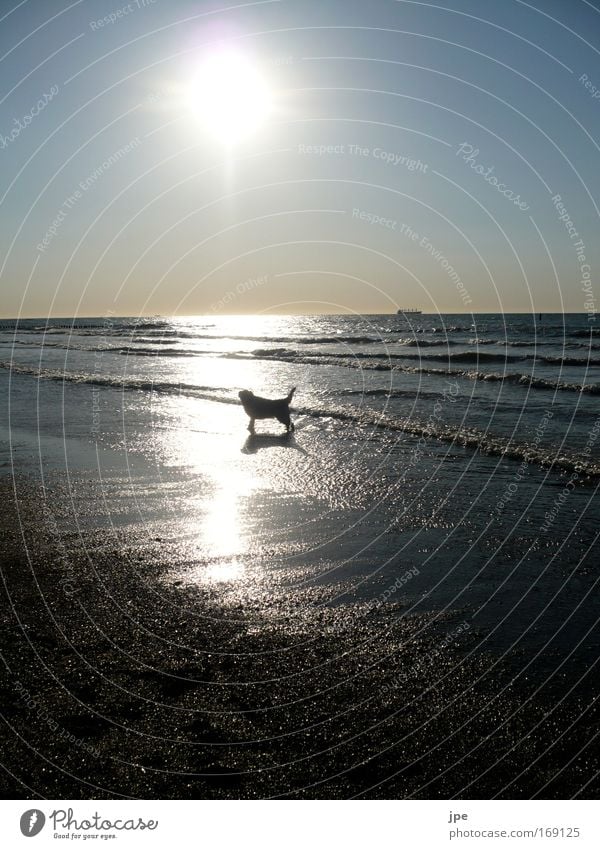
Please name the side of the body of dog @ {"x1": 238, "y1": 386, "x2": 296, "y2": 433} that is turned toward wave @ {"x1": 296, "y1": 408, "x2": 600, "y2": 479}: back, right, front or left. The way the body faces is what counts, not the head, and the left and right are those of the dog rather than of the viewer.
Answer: back

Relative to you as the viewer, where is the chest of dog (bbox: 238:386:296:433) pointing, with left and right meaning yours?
facing to the left of the viewer

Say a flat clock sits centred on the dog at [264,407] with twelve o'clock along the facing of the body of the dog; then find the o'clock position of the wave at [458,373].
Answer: The wave is roughly at 4 o'clock from the dog.
